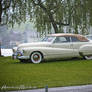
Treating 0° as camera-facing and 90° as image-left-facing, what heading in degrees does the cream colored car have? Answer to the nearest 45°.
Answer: approximately 90°
